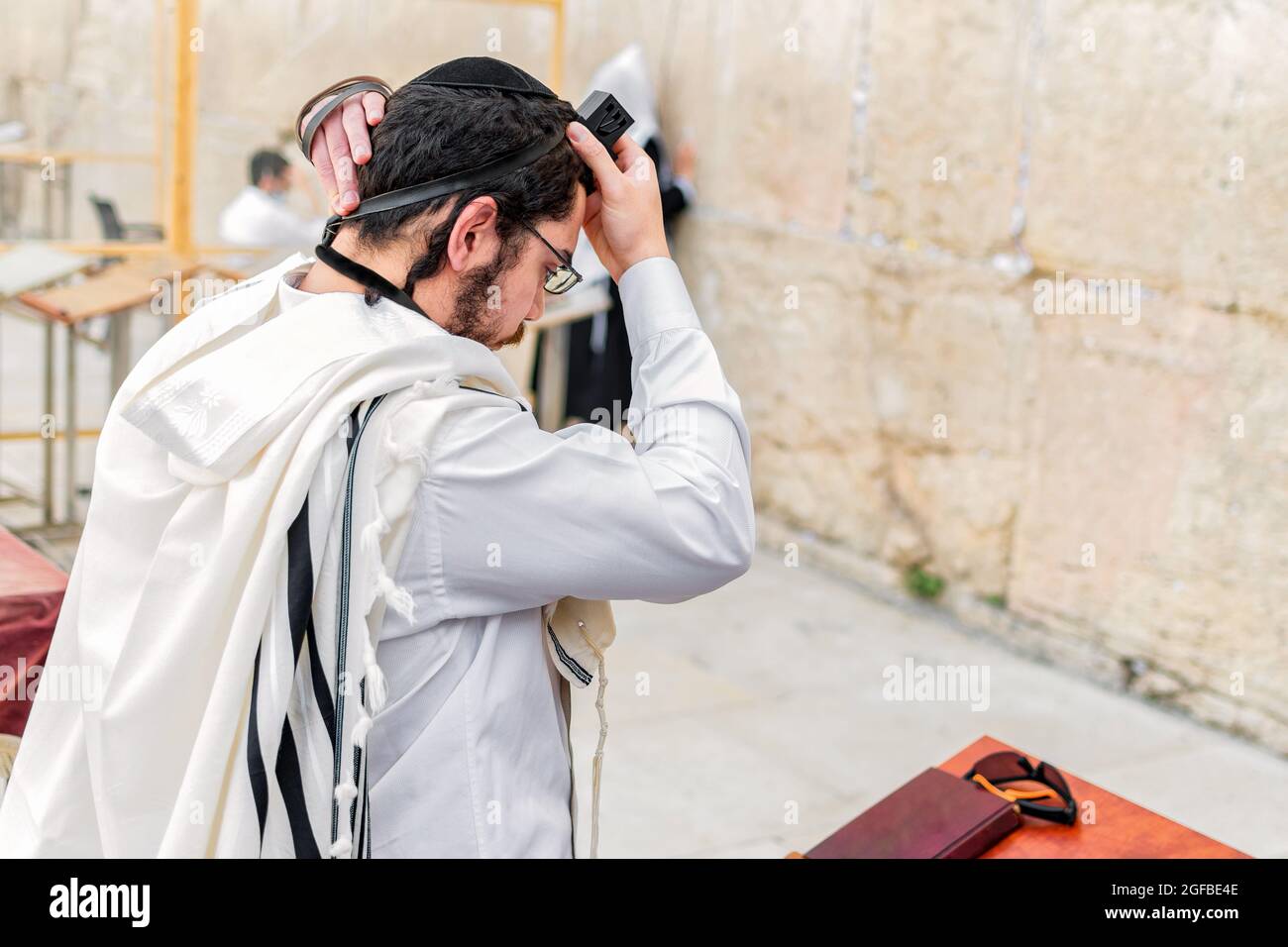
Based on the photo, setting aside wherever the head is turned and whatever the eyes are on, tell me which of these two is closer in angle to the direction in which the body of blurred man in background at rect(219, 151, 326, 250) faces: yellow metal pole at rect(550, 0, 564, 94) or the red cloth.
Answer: the yellow metal pole

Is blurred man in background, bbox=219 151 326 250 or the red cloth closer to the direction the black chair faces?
the blurred man in background

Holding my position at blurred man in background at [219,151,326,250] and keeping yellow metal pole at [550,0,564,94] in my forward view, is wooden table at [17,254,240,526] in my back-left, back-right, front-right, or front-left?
back-right

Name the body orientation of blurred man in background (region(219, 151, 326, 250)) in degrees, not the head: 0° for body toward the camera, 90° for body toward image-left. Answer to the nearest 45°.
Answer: approximately 270°

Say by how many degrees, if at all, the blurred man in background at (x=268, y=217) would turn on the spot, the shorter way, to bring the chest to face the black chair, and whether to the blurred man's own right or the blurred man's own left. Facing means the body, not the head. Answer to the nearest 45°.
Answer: approximately 135° to the blurred man's own left

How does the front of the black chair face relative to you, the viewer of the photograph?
facing to the right of the viewer
